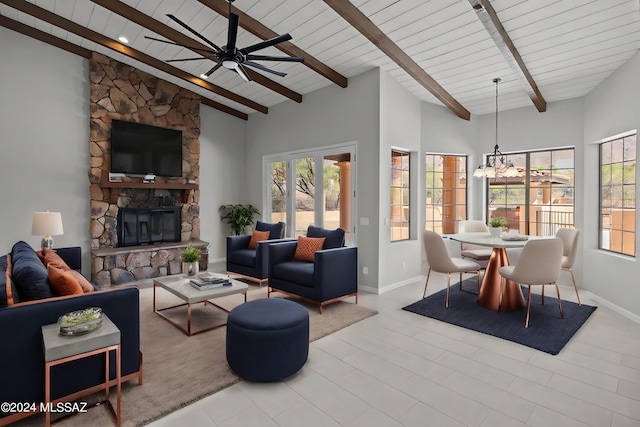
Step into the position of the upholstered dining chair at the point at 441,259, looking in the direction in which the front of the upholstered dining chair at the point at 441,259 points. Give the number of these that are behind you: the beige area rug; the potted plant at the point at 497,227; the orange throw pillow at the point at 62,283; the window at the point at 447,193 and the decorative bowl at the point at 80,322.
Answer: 3

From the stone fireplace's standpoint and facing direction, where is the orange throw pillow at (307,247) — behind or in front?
in front

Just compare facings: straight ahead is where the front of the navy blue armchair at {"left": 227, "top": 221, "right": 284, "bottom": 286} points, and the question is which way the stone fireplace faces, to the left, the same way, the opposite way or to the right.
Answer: to the left

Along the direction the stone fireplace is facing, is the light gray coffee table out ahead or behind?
ahead

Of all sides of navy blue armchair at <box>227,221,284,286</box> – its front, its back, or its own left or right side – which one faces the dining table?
left

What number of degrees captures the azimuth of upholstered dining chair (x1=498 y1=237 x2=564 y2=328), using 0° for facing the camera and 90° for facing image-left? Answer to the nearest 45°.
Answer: approximately 135°

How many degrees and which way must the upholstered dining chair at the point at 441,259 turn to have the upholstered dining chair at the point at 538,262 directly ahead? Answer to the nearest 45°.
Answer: approximately 45° to its right

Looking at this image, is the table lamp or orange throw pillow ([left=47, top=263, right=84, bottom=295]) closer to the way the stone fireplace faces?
the orange throw pillow

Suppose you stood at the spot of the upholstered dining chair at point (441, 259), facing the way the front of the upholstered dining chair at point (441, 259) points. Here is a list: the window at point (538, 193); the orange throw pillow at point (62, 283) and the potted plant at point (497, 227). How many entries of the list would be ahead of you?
2

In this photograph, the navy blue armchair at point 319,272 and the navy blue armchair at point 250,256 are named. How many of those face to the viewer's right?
0

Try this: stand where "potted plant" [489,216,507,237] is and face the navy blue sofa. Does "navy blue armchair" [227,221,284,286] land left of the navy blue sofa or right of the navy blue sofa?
right

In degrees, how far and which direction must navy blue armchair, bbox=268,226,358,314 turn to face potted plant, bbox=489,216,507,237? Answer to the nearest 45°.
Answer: approximately 135° to its left

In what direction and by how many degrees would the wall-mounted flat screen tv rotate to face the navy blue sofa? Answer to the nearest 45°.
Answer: approximately 45° to its right

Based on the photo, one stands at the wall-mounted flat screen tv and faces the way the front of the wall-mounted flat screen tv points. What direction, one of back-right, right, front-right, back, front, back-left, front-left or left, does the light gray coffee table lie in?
front-right

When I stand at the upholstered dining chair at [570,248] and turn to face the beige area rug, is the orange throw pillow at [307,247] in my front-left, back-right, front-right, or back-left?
front-right

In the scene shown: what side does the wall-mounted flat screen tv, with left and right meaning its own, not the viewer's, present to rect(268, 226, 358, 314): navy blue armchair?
front

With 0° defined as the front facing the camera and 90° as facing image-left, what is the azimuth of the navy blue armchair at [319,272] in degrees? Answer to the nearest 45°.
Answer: approximately 45°

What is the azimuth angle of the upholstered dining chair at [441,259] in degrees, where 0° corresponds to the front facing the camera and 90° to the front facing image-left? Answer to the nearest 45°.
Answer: approximately 225°

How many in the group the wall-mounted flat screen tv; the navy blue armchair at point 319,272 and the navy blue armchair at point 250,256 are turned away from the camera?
0
